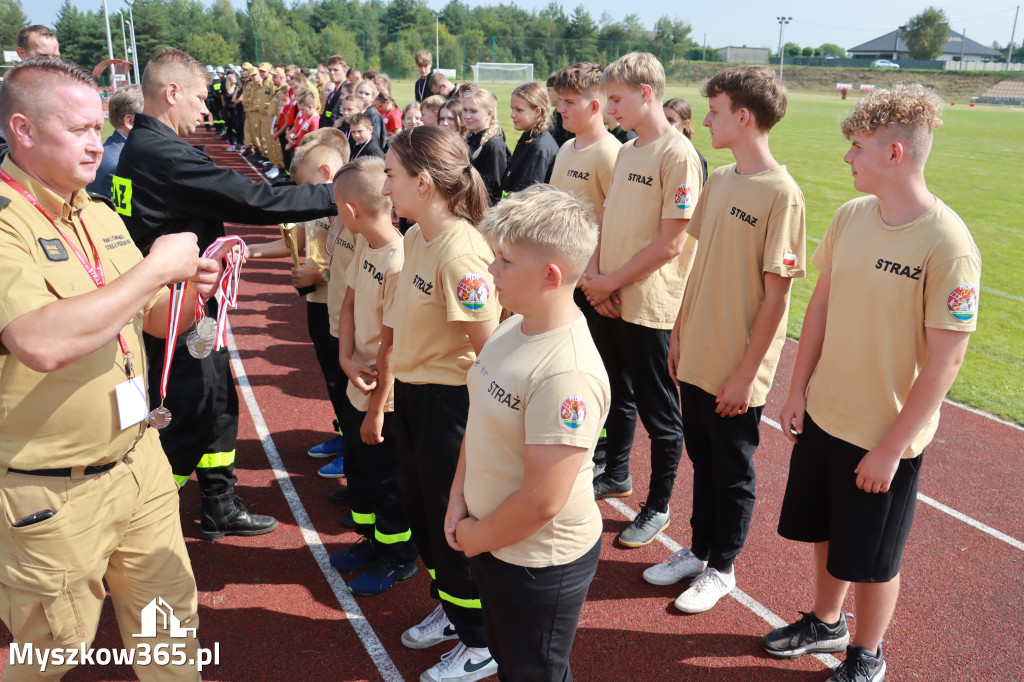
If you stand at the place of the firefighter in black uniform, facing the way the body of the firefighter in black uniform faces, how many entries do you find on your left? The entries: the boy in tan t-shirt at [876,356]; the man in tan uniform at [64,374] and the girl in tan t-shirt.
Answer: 0

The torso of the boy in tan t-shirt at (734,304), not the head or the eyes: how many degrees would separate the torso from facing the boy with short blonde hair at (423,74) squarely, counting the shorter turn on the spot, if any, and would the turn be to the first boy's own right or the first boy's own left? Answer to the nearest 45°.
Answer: approximately 90° to the first boy's own right

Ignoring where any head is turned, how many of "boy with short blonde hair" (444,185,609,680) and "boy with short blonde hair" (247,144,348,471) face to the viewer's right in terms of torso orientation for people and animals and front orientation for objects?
0

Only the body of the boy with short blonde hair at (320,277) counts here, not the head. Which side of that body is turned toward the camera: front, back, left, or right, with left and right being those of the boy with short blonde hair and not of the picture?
left

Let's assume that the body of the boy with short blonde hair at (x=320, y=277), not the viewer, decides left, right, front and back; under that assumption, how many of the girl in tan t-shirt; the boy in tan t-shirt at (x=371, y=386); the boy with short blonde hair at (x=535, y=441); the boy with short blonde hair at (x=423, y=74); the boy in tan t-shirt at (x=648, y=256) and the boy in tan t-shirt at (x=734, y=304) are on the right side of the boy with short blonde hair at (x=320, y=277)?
1

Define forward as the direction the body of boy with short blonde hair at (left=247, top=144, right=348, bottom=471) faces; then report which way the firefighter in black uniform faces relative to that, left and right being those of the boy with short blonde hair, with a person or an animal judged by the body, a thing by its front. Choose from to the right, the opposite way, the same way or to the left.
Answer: the opposite way

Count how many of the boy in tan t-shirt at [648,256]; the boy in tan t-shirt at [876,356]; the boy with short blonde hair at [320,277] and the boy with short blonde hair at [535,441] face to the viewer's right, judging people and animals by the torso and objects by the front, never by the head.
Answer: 0

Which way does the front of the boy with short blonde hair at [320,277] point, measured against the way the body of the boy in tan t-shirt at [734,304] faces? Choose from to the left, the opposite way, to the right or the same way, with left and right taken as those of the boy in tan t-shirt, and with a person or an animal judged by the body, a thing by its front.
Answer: the same way

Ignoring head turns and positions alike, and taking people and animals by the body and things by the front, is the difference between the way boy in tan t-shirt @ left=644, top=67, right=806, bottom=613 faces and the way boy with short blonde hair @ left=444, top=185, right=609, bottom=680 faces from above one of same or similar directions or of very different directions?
same or similar directions

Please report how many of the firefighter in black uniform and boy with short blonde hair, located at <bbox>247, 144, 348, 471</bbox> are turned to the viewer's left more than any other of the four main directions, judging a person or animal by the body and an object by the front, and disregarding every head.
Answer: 1

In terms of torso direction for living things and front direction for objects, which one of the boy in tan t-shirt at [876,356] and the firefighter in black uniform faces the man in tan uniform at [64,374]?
the boy in tan t-shirt

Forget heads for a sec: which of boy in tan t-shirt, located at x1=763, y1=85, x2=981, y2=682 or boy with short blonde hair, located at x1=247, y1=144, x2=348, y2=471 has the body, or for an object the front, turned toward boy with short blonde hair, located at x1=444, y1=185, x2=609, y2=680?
the boy in tan t-shirt

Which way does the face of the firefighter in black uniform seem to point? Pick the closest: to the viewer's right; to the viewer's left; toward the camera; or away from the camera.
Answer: to the viewer's right

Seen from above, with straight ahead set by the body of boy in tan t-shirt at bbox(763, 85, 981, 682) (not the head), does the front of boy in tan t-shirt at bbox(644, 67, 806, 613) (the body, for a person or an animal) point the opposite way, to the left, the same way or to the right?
the same way

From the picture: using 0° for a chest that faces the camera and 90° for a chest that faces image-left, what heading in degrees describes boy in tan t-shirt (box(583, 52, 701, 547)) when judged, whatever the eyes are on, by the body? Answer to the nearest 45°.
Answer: approximately 45°

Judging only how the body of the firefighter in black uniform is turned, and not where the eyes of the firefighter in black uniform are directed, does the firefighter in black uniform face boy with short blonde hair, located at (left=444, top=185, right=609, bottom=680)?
no

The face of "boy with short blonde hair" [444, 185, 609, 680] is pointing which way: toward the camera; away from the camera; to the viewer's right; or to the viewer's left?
to the viewer's left

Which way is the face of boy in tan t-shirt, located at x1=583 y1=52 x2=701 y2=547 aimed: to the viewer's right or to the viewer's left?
to the viewer's left

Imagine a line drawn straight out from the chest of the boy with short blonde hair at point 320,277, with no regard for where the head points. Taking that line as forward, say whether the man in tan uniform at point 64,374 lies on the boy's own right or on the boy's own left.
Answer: on the boy's own left
